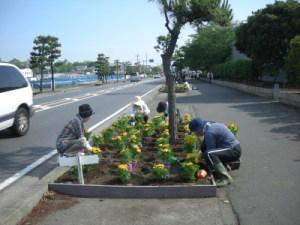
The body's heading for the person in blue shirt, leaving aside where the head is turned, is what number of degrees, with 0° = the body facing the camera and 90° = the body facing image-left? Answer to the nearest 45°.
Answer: approximately 90°

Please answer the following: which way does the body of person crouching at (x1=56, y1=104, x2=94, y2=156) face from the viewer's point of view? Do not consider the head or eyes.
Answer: to the viewer's right

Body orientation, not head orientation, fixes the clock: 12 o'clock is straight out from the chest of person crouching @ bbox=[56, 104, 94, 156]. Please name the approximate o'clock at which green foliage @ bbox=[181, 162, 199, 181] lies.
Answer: The green foliage is roughly at 1 o'clock from the person crouching.

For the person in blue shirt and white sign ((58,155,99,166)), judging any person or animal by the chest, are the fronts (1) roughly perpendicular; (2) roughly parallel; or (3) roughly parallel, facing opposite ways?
roughly perpendicular

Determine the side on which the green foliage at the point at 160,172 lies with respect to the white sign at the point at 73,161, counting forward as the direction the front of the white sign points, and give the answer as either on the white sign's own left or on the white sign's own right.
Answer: on the white sign's own left

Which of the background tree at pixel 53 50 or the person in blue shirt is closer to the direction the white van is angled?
the person in blue shirt

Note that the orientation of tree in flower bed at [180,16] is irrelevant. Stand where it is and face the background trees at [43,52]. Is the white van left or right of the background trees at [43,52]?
left

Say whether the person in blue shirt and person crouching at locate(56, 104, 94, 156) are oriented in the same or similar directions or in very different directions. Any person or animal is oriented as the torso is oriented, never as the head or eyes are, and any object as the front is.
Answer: very different directions

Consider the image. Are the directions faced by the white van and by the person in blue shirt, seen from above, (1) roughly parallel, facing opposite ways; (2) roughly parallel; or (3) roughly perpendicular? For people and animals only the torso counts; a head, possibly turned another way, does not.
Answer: roughly perpendicular

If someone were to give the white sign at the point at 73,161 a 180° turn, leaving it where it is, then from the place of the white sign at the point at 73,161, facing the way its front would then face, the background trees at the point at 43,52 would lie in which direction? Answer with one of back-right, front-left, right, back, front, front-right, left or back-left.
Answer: front

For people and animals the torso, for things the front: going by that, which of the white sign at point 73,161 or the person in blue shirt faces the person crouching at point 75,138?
the person in blue shirt

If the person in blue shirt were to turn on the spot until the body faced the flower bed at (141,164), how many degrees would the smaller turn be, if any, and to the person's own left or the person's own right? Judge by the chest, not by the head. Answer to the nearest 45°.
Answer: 0° — they already face it
